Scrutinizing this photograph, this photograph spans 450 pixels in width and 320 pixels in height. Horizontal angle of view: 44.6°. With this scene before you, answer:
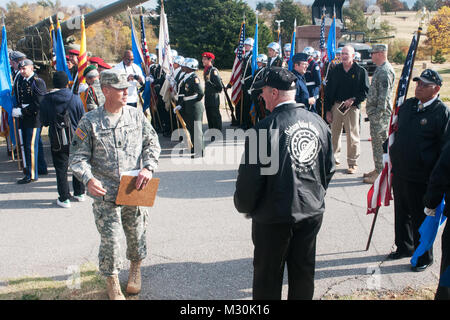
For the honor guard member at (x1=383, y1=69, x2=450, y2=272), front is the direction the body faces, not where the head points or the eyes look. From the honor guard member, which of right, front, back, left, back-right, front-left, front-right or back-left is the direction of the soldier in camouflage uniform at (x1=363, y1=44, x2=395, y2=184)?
back-right

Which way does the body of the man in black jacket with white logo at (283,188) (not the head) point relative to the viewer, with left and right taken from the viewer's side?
facing away from the viewer and to the left of the viewer

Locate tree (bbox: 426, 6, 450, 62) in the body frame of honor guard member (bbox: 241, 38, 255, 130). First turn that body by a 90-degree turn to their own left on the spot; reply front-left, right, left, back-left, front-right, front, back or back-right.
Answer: left

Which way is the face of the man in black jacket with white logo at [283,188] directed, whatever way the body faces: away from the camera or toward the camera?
away from the camera

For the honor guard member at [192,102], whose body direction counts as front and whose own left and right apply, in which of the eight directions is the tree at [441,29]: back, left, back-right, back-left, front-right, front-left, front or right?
back

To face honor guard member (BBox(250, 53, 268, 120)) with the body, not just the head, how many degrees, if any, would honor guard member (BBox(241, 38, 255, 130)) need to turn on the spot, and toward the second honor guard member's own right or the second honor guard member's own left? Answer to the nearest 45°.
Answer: approximately 45° to the second honor guard member's own left
